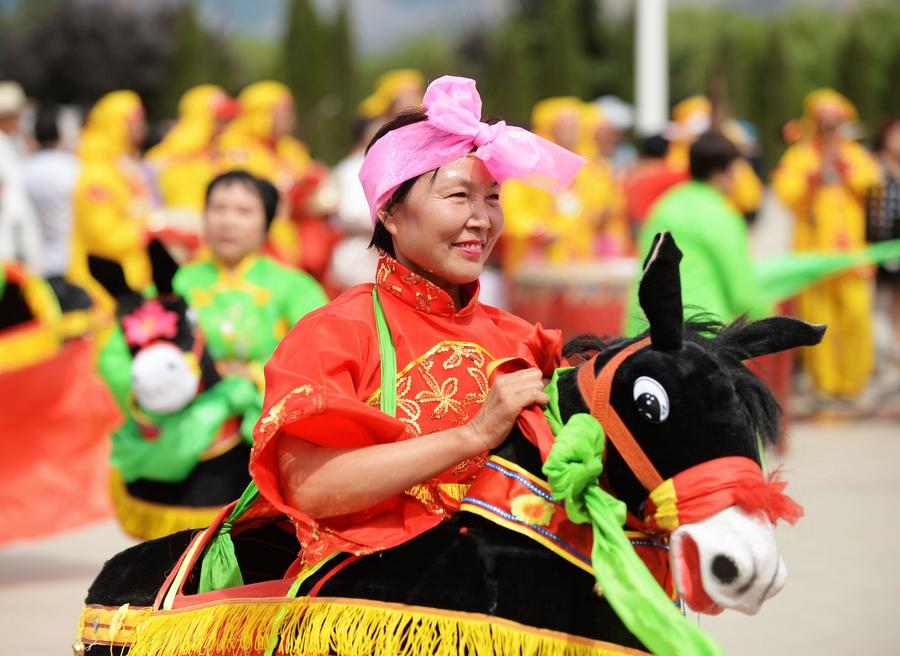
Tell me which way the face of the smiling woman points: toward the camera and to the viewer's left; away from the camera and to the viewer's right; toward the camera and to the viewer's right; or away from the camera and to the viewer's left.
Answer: toward the camera and to the viewer's right

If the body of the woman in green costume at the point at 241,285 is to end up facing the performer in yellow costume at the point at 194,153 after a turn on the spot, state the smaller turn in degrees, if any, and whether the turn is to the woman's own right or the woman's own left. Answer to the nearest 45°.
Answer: approximately 135° to the woman's own right

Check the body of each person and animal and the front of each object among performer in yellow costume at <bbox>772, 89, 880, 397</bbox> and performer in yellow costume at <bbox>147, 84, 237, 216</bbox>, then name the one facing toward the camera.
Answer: performer in yellow costume at <bbox>772, 89, 880, 397</bbox>

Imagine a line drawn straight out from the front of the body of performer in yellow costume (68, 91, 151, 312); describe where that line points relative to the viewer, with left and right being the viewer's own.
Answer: facing to the right of the viewer

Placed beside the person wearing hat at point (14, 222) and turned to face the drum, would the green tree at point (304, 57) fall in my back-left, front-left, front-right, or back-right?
front-left

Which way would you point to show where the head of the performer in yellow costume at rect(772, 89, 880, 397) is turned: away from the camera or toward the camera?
toward the camera

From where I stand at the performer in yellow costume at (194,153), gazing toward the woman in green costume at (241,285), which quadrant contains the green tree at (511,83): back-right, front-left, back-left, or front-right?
back-left

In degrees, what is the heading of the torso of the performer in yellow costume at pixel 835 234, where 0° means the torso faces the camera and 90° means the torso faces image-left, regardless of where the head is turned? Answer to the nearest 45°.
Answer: approximately 0°
